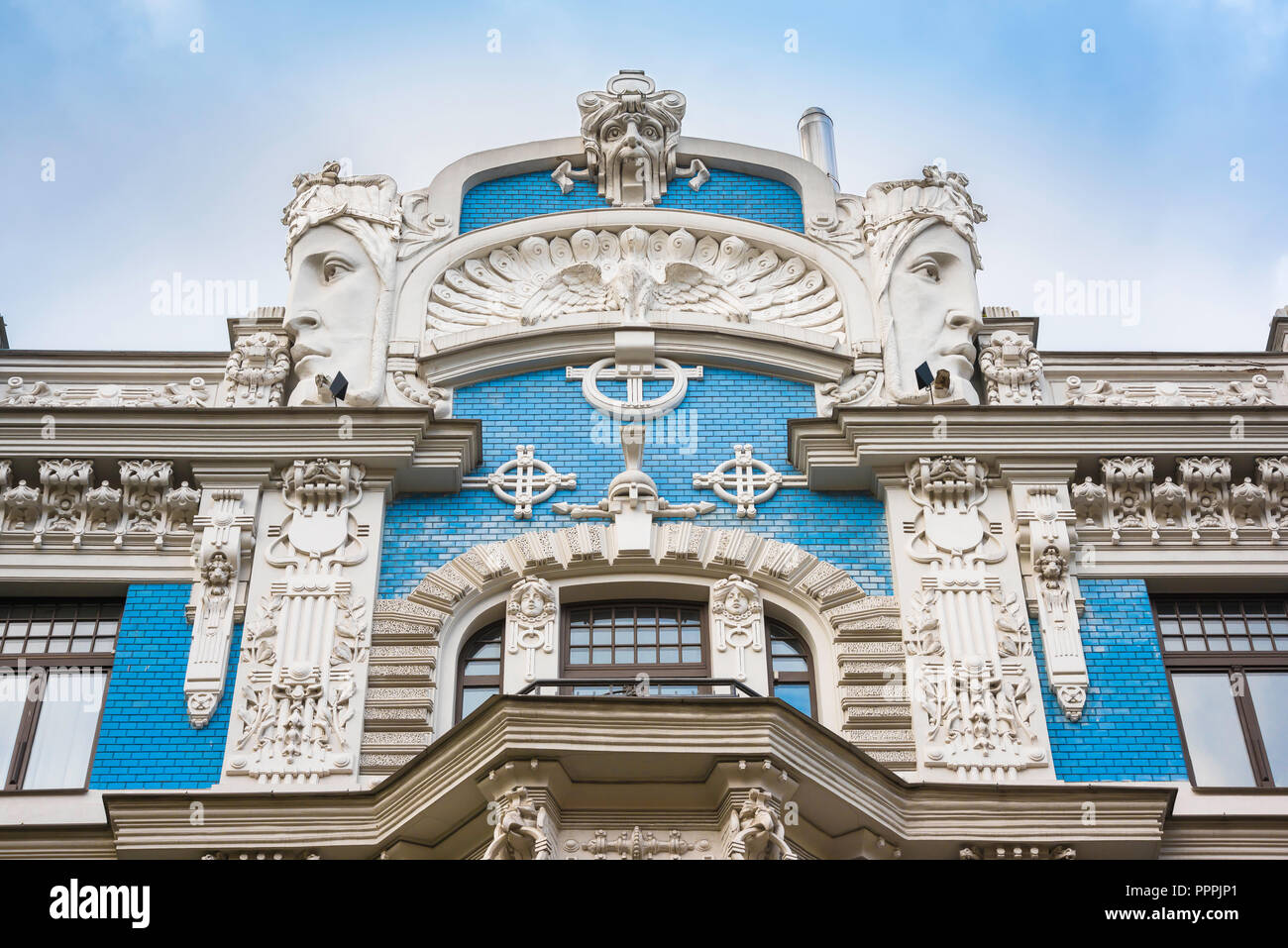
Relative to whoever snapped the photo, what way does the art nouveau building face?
facing the viewer
